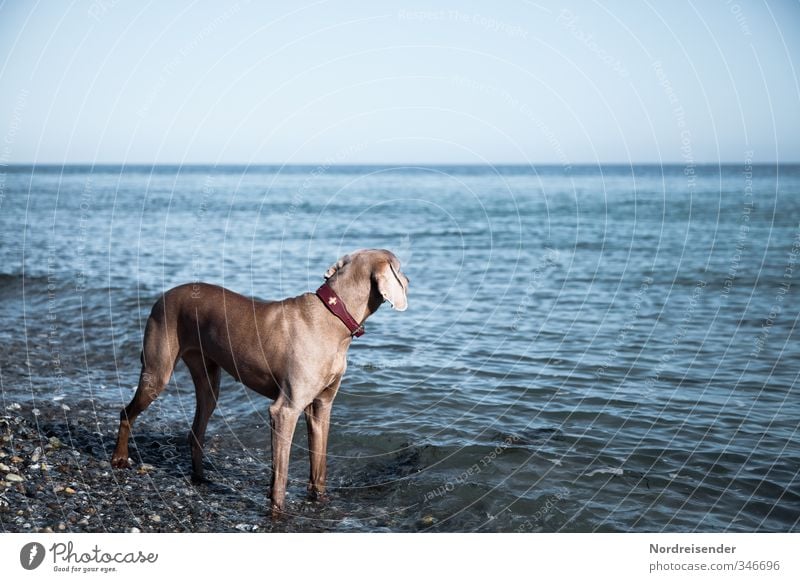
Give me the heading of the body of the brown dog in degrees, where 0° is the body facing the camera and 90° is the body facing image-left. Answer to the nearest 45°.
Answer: approximately 315°
